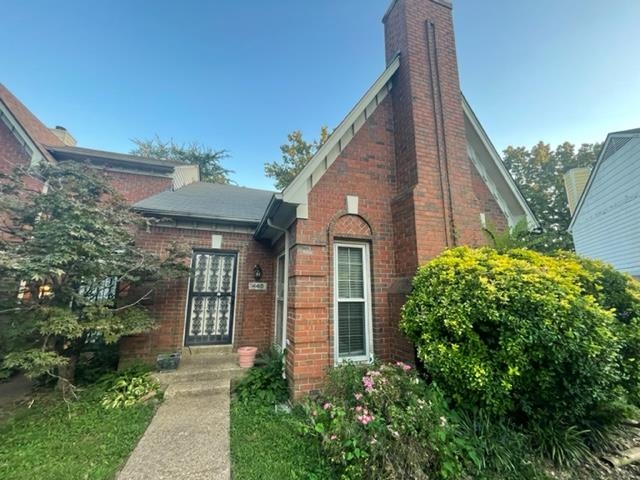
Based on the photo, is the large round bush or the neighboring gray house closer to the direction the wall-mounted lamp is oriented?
the large round bush

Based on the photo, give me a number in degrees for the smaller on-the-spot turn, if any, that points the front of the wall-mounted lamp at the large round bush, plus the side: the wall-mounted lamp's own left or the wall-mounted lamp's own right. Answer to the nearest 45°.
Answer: approximately 45° to the wall-mounted lamp's own left

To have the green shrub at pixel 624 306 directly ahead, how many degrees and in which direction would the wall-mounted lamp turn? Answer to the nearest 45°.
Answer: approximately 45° to its left

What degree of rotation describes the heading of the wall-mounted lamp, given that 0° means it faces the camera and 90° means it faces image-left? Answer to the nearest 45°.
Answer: approximately 0°
